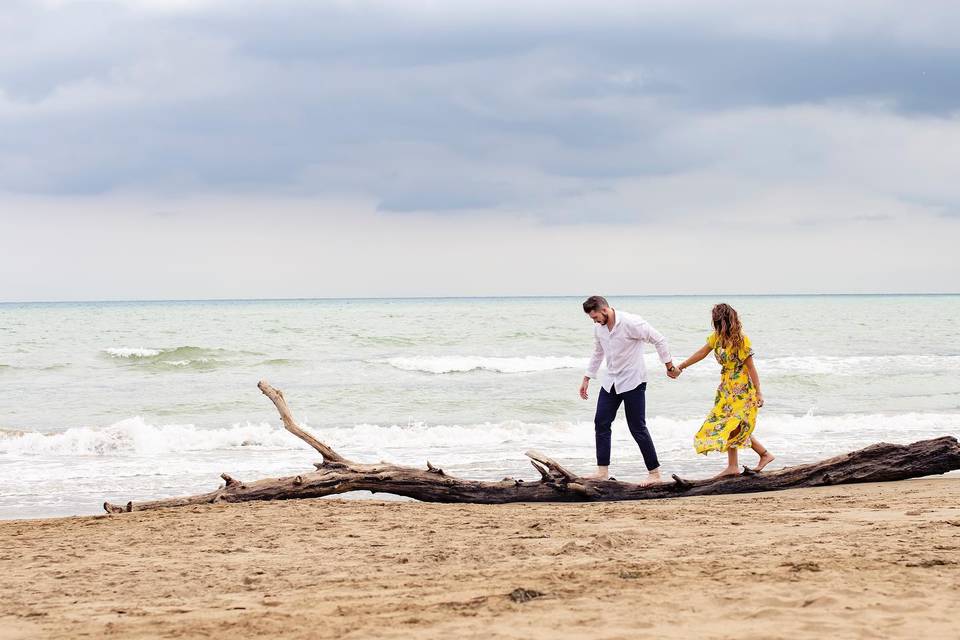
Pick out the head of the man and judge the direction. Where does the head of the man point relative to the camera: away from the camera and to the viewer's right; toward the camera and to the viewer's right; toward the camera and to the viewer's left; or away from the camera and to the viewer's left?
toward the camera and to the viewer's left

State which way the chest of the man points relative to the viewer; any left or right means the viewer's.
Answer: facing the viewer and to the left of the viewer

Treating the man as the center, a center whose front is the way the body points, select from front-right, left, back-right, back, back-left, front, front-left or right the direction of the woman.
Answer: back-left
